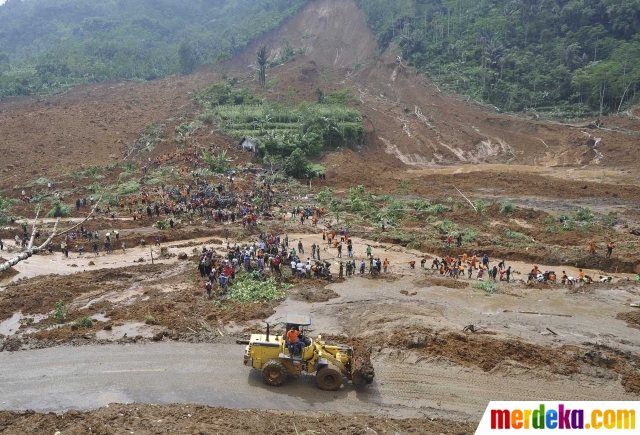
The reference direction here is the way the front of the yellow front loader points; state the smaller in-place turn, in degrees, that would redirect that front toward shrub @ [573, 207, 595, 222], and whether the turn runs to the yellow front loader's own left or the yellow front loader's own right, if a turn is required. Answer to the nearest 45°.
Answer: approximately 45° to the yellow front loader's own left

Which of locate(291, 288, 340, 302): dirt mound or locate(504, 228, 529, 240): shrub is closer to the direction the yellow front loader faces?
the shrub

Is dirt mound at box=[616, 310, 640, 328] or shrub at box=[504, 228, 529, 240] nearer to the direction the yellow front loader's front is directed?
the dirt mound

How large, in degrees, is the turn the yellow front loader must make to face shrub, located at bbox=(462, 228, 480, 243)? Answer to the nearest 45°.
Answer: approximately 45° to its left

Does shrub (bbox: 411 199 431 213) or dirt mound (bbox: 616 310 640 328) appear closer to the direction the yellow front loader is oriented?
the dirt mound

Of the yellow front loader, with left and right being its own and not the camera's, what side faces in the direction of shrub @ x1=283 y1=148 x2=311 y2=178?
left

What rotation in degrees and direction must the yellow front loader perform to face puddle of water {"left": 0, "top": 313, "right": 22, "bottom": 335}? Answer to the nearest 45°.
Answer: approximately 135° to its left

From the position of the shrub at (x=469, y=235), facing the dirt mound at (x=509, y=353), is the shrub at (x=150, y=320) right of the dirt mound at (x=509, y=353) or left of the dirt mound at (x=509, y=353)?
right

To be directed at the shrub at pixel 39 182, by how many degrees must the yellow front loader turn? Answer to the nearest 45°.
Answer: approximately 135° to its left

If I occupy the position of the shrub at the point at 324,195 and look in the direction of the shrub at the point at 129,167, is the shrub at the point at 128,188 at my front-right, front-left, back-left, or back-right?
front-left

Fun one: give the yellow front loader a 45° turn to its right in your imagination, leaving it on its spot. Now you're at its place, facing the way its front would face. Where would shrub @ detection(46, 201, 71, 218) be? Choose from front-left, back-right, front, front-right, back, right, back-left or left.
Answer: back

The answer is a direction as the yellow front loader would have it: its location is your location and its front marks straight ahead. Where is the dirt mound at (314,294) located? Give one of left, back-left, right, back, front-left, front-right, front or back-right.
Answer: left

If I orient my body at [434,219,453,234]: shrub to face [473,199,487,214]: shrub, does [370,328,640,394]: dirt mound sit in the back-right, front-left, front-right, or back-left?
back-right

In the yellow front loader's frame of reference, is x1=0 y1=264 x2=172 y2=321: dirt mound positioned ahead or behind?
behind

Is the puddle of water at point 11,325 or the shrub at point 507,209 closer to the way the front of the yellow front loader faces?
the shrub

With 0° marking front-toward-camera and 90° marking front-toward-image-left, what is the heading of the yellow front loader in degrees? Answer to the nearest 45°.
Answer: approximately 270°

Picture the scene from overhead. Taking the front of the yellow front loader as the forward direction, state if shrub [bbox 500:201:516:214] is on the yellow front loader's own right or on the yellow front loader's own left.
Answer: on the yellow front loader's own left
